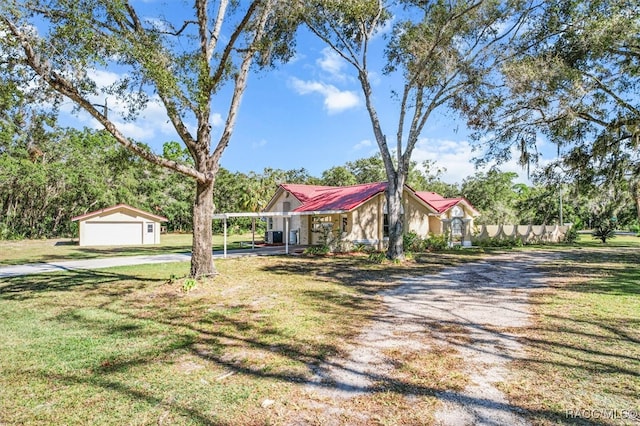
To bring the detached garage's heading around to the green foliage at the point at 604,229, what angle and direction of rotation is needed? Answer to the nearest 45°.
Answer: approximately 45° to its left

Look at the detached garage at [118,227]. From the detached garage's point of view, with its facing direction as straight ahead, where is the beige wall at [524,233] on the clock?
The beige wall is roughly at 10 o'clock from the detached garage.

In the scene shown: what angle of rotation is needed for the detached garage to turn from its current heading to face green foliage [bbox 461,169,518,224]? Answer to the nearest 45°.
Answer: approximately 90° to its left

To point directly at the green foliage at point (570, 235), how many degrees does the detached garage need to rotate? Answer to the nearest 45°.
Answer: approximately 45° to its left

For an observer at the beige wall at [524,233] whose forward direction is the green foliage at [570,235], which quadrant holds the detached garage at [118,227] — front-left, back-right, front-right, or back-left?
back-left

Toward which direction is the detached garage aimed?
toward the camera
